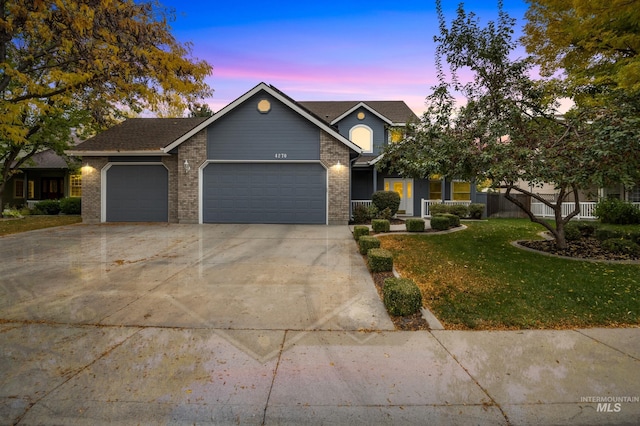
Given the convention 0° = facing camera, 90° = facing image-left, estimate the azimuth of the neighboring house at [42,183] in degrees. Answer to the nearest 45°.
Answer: approximately 0°

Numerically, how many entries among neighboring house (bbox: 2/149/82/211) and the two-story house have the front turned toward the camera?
2

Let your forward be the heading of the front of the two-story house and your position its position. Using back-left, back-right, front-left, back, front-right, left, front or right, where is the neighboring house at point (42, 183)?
back-right

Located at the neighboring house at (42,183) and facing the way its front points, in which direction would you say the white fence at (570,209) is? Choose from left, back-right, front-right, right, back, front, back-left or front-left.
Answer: front-left

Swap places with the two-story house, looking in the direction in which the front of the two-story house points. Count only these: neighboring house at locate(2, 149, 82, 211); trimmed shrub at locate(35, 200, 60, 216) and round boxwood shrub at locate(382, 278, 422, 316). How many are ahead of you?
1

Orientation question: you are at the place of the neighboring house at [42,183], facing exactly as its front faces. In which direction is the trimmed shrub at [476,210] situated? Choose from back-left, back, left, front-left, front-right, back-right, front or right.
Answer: front-left

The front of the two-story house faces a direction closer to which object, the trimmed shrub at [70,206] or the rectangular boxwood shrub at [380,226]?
the rectangular boxwood shrub

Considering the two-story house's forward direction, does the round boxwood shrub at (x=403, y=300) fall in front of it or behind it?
in front

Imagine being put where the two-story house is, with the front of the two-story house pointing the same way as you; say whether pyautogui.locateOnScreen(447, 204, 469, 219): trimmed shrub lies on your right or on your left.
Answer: on your left

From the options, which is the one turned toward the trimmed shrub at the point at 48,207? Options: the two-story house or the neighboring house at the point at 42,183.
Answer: the neighboring house

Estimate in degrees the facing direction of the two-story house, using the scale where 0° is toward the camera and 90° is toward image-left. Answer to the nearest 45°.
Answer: approximately 0°
